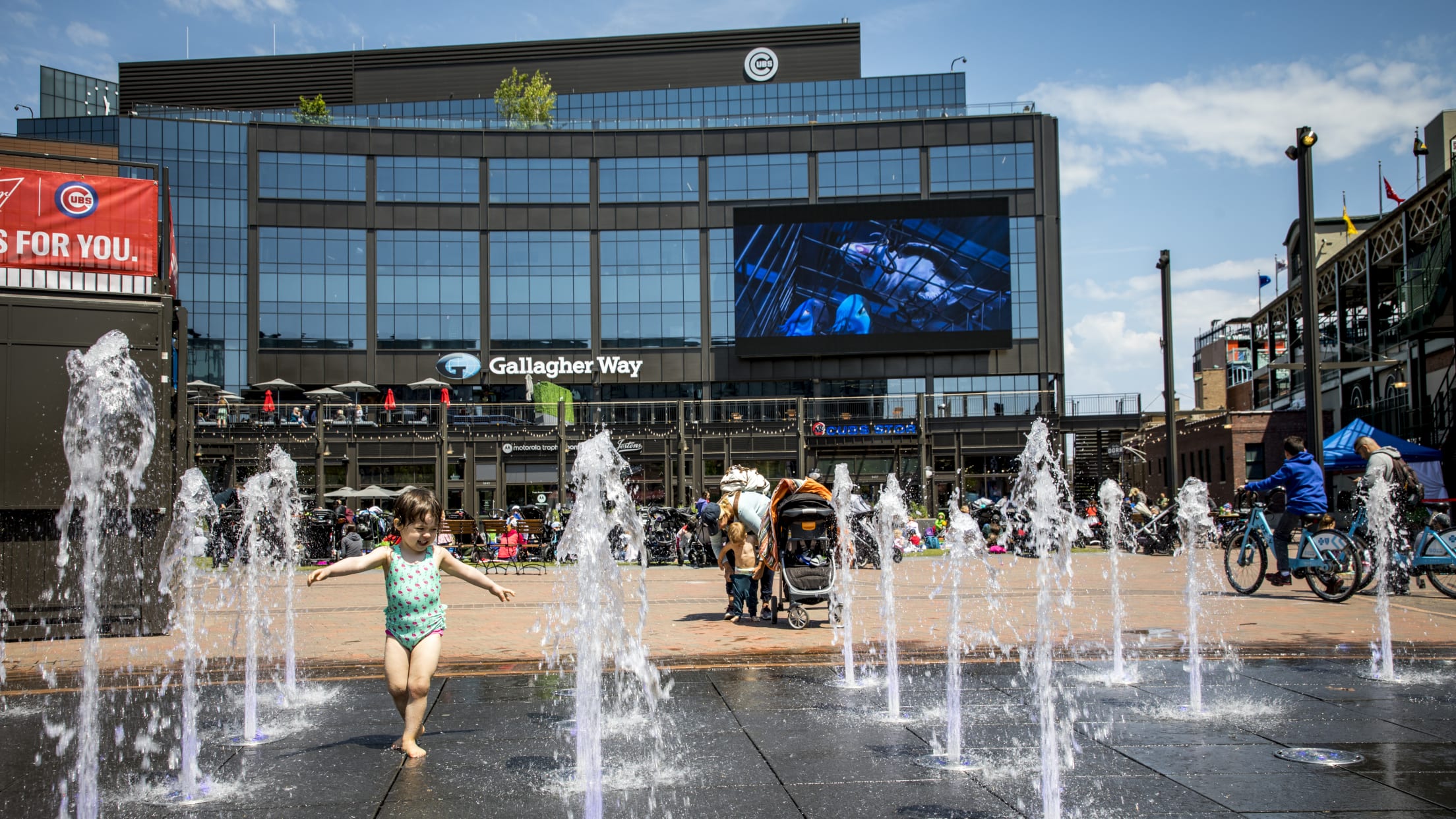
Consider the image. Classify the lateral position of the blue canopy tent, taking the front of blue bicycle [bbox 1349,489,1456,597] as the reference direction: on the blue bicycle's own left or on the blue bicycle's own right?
on the blue bicycle's own right

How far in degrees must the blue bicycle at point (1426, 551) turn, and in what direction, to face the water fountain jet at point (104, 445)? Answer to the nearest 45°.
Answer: approximately 45° to its left

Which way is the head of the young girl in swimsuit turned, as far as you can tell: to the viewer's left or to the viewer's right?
to the viewer's right

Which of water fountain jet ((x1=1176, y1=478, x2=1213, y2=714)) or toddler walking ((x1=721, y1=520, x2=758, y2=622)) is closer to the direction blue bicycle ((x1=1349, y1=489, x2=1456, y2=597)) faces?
the toddler walking

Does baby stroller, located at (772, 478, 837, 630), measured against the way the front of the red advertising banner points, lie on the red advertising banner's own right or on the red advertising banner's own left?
on the red advertising banner's own left

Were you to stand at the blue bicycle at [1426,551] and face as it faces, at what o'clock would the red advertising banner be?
The red advertising banner is roughly at 11 o'clock from the blue bicycle.

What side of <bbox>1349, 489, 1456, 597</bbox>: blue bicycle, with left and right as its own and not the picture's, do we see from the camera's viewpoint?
left
